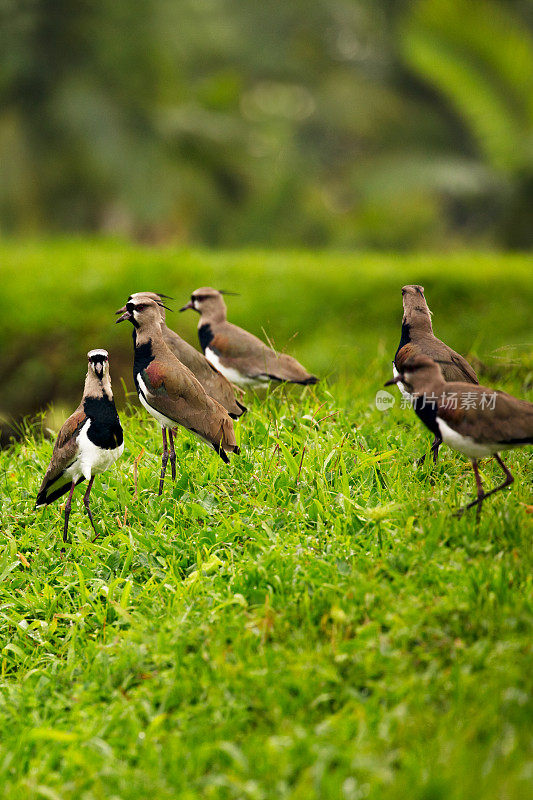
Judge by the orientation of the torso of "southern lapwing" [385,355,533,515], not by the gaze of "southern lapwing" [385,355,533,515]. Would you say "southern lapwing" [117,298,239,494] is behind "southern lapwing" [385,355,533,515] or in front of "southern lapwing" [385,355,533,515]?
in front

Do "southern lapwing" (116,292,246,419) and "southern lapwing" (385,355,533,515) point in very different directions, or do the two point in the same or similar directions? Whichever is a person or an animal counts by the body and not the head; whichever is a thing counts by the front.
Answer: same or similar directions

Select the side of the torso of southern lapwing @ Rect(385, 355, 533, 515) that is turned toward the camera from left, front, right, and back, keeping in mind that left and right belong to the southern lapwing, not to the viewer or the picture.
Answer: left

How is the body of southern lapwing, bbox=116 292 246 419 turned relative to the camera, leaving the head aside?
to the viewer's left

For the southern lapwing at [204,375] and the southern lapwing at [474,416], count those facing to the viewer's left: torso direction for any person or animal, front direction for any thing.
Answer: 2

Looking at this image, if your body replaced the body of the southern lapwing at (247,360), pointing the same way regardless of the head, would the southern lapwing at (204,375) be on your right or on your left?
on your left

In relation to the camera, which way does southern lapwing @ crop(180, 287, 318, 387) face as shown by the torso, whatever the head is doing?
to the viewer's left

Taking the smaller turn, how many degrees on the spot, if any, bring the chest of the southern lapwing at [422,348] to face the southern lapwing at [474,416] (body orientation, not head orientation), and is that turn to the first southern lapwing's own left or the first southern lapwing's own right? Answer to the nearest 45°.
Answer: approximately 135° to the first southern lapwing's own left

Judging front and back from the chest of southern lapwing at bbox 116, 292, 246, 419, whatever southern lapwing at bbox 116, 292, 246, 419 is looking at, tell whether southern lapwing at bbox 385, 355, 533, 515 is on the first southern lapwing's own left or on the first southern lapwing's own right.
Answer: on the first southern lapwing's own left
